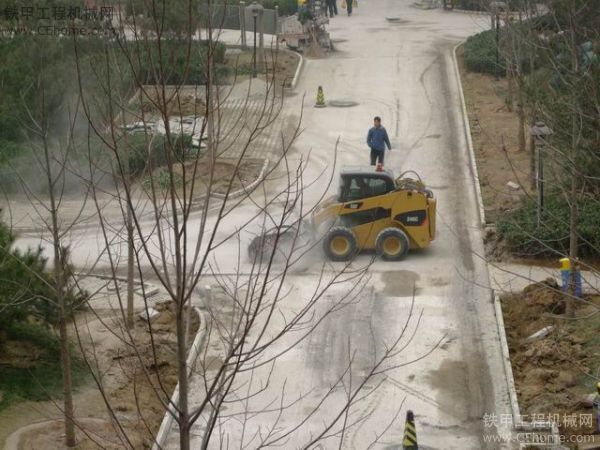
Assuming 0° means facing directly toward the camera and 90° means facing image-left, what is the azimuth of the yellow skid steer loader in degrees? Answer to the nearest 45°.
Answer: approximately 90°

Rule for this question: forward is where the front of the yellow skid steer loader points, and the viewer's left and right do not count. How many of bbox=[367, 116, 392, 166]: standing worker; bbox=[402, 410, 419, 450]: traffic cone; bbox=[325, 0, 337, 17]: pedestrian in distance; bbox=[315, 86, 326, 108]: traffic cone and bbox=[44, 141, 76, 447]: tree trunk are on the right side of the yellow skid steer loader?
3

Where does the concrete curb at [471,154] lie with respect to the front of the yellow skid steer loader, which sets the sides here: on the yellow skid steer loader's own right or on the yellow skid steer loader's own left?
on the yellow skid steer loader's own right

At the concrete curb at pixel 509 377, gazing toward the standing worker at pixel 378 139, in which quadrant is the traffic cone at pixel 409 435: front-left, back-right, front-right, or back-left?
back-left

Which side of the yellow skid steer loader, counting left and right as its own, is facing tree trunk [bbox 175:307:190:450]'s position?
left

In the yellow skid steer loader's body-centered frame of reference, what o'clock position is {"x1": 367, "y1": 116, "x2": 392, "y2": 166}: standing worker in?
The standing worker is roughly at 3 o'clock from the yellow skid steer loader.

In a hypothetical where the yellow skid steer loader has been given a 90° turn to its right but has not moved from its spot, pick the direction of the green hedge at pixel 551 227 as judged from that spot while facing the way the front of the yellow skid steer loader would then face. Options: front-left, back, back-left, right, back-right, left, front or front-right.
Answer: right

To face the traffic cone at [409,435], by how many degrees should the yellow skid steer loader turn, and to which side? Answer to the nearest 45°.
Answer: approximately 90° to its left

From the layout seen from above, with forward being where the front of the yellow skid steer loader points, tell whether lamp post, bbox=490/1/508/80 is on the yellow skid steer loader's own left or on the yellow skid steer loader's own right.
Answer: on the yellow skid steer loader's own right

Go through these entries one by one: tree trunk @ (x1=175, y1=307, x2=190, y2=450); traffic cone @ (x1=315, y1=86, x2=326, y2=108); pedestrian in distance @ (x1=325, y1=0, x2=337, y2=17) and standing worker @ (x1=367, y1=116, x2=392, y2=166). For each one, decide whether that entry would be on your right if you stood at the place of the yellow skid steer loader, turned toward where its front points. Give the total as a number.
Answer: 3

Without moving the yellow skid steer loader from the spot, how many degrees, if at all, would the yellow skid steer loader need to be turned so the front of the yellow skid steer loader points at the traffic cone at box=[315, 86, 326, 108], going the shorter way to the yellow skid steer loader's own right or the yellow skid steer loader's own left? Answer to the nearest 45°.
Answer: approximately 90° to the yellow skid steer loader's own right

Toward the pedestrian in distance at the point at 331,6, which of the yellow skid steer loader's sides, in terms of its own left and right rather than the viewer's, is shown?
right

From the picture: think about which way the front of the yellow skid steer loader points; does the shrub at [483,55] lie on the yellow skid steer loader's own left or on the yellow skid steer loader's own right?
on the yellow skid steer loader's own right

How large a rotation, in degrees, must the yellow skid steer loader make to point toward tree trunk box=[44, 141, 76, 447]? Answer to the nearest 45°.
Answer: approximately 45° to its left
